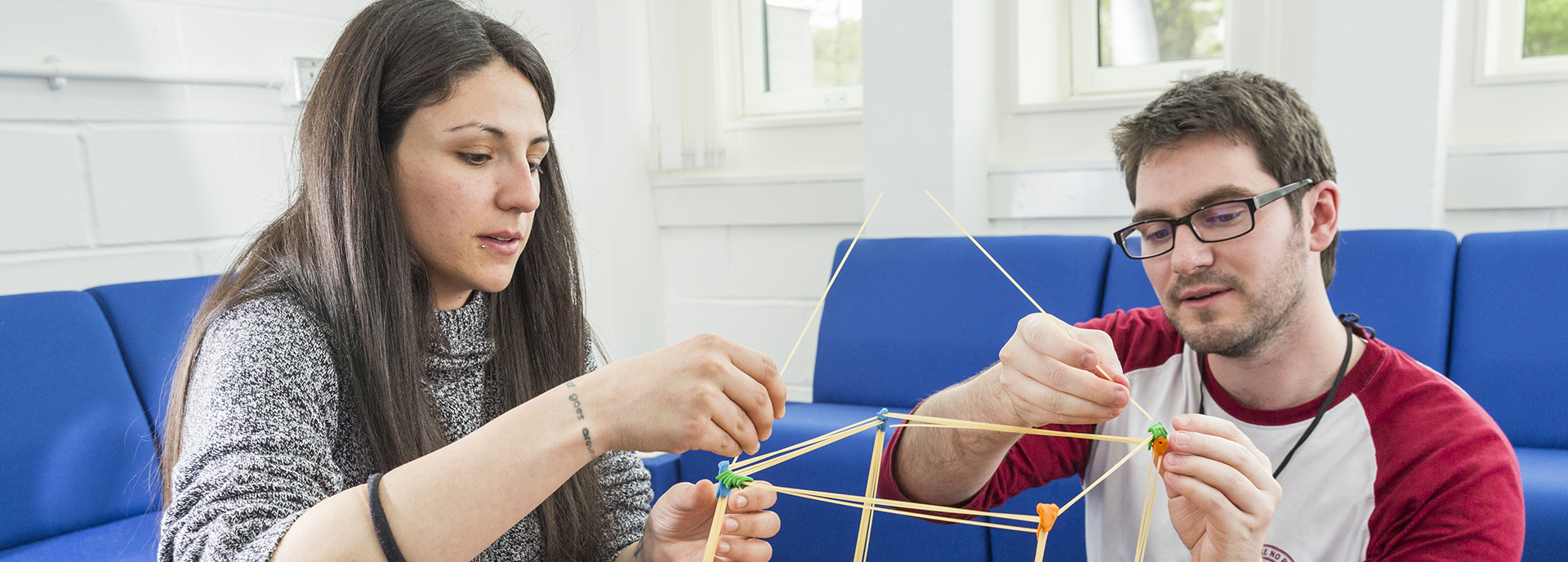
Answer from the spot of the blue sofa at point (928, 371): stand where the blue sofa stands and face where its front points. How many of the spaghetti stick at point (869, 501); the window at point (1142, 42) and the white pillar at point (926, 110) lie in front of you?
1

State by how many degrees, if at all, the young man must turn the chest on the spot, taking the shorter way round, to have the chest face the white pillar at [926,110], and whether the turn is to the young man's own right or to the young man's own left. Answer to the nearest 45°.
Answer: approximately 90° to the young man's own right

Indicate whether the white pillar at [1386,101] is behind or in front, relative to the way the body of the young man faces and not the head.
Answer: behind

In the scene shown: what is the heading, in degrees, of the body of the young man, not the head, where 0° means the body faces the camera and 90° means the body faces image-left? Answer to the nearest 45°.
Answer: approximately 45°

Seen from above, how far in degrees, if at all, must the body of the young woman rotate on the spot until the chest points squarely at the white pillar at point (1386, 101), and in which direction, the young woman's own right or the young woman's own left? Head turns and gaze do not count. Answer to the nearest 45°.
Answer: approximately 45° to the young woman's own left

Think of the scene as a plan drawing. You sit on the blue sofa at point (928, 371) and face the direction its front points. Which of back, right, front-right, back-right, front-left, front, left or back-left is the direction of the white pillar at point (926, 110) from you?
back

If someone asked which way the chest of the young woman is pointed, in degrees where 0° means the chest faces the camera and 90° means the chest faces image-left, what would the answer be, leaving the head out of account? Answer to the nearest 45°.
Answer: approximately 315°

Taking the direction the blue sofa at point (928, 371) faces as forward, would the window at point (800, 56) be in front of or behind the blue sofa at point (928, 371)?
behind

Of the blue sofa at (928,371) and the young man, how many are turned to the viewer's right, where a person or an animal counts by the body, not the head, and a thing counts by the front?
0

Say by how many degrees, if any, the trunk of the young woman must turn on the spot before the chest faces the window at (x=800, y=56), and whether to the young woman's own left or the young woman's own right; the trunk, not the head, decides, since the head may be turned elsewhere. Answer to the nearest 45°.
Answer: approximately 90° to the young woman's own left

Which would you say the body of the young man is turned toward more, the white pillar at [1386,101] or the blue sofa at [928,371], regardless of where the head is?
the blue sofa

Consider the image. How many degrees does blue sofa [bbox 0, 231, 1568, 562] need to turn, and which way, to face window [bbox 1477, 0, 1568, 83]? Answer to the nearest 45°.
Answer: approximately 90° to its left

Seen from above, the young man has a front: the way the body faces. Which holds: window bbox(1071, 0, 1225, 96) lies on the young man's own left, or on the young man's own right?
on the young man's own right

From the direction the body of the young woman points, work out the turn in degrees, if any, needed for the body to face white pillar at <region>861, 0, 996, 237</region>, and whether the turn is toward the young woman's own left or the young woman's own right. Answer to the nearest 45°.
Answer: approximately 90° to the young woman's own left

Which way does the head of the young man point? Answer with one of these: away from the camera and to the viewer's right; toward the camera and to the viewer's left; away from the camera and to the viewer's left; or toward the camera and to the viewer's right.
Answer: toward the camera and to the viewer's left

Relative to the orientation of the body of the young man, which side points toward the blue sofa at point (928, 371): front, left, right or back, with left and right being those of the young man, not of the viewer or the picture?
right

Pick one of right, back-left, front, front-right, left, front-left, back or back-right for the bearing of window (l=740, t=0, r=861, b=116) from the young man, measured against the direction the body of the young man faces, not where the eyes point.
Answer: right
